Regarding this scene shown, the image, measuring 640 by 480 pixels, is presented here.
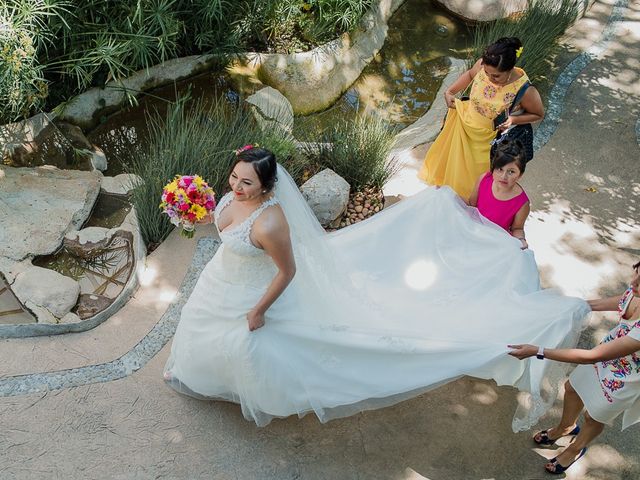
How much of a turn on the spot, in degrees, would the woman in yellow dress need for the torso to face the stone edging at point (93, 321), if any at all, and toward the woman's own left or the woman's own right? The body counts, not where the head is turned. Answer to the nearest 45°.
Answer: approximately 45° to the woman's own right

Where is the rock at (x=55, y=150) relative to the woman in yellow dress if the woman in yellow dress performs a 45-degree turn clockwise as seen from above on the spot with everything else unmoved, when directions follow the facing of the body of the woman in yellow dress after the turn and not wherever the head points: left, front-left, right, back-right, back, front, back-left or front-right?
front-right

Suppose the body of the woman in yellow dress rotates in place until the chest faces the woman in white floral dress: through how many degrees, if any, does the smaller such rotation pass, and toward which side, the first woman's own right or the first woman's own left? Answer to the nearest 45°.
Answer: approximately 45° to the first woman's own left

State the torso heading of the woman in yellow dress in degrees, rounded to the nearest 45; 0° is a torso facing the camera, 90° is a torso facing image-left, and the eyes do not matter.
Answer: approximately 0°

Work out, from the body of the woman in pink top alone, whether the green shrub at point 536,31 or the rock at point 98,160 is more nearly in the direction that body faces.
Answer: the rock

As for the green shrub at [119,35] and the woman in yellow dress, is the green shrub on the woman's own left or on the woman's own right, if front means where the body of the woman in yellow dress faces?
on the woman's own right

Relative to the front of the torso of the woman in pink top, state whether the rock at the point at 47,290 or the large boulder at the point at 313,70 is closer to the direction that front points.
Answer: the rock

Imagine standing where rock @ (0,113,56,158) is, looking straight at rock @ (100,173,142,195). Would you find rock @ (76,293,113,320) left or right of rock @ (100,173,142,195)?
right

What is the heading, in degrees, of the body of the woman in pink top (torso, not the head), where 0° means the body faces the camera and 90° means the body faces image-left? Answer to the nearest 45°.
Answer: approximately 45°
